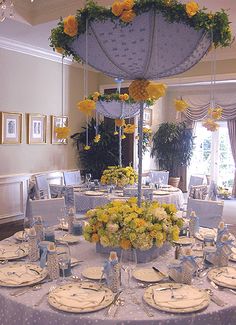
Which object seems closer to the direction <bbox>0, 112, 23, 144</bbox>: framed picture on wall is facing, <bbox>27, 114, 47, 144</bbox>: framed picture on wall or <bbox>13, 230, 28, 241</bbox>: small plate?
the small plate

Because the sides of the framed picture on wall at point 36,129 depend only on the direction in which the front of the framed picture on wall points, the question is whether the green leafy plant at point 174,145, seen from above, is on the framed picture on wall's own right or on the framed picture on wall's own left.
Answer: on the framed picture on wall's own left

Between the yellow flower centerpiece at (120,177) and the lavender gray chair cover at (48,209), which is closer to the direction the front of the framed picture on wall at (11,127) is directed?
the yellow flower centerpiece

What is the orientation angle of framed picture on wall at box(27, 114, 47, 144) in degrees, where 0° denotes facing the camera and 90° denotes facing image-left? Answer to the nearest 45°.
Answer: approximately 315°

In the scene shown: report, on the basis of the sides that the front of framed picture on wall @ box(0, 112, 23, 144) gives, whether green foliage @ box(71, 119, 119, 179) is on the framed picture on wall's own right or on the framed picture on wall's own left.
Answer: on the framed picture on wall's own left

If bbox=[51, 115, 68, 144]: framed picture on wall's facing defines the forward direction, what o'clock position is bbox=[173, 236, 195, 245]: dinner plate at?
The dinner plate is roughly at 1 o'clock from the framed picture on wall.
